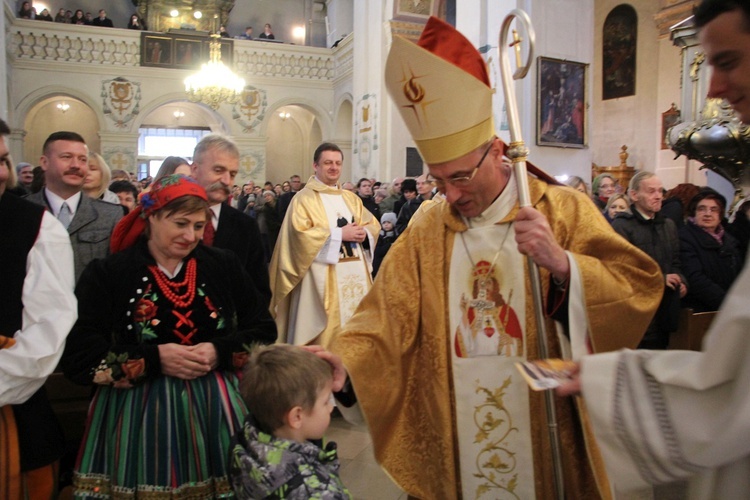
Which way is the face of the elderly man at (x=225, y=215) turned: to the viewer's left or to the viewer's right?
to the viewer's right

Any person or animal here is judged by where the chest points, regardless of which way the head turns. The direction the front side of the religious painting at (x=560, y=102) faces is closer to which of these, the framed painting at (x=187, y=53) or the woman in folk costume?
the woman in folk costume

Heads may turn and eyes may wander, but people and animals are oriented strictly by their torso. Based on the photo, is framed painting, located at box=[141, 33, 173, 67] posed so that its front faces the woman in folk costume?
yes

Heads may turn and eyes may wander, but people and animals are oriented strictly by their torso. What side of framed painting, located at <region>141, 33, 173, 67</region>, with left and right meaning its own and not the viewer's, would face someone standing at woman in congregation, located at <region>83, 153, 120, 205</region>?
front

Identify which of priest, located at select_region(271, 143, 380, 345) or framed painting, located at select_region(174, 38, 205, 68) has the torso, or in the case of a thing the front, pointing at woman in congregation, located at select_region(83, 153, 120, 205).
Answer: the framed painting

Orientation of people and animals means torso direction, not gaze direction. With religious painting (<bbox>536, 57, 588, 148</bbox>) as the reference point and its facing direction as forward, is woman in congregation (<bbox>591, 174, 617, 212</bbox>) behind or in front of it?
in front

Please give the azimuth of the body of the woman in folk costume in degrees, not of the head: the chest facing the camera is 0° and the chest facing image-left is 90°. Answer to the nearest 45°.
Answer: approximately 315°

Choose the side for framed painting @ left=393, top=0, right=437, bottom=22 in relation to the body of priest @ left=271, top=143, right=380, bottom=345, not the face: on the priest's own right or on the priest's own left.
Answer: on the priest's own left

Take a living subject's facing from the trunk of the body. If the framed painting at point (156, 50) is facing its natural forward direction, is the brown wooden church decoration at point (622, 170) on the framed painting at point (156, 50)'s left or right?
on its left

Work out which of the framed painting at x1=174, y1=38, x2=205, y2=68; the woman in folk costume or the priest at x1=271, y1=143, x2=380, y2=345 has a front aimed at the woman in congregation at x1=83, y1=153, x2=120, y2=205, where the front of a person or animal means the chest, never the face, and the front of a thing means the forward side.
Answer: the framed painting

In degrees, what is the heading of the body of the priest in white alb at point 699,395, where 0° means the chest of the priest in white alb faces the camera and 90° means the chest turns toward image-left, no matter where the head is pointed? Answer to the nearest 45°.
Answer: approximately 90°
